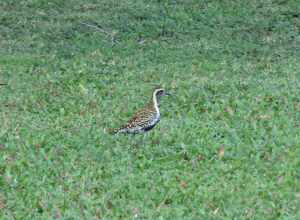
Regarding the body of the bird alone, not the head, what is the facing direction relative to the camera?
to the viewer's right
